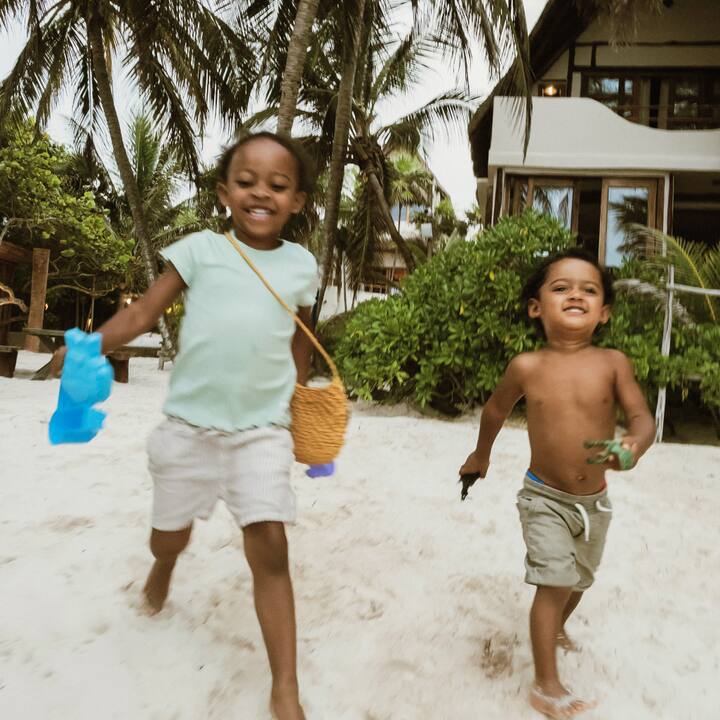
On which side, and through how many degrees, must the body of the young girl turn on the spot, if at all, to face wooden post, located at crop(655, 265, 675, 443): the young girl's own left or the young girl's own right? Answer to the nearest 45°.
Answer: approximately 135° to the young girl's own left

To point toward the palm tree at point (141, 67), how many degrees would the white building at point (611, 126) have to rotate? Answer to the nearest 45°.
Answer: approximately 90° to its right

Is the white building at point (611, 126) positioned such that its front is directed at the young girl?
yes

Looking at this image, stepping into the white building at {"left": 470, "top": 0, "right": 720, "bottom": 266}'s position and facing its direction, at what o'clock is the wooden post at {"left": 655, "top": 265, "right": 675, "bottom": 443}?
The wooden post is roughly at 12 o'clock from the white building.

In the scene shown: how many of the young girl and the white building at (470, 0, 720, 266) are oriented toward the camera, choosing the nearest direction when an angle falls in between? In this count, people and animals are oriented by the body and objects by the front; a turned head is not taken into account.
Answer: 2

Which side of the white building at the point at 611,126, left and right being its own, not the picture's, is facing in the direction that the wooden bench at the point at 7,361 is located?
right

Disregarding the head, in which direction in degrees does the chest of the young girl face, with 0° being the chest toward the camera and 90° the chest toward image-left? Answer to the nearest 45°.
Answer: approximately 0°

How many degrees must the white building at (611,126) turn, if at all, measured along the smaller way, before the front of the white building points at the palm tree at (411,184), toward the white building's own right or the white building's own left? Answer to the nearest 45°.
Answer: approximately 135° to the white building's own right

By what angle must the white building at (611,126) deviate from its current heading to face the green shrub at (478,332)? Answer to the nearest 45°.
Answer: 0° — it already faces it

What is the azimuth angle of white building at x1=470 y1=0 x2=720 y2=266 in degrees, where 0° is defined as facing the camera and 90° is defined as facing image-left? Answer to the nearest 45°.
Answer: approximately 0°

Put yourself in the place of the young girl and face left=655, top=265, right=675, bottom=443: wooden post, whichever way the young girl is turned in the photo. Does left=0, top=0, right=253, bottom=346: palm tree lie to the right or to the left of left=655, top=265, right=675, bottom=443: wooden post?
left

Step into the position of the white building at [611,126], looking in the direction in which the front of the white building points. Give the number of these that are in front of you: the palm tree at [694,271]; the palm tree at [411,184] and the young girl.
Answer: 2
